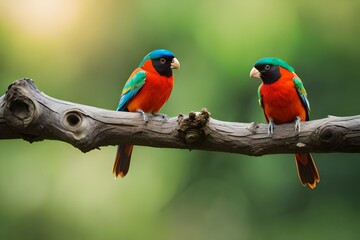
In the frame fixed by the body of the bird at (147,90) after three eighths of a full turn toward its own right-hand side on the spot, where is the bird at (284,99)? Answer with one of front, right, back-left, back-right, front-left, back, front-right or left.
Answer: back

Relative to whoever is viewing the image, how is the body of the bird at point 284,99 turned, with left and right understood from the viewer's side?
facing the viewer and to the left of the viewer
